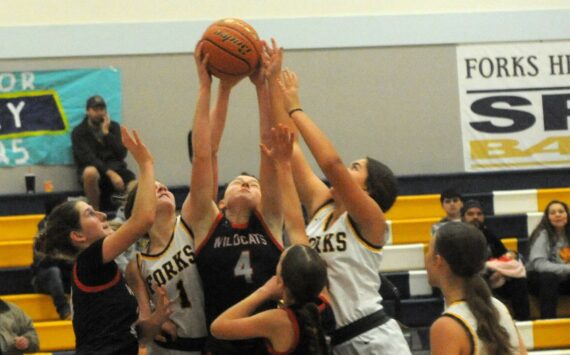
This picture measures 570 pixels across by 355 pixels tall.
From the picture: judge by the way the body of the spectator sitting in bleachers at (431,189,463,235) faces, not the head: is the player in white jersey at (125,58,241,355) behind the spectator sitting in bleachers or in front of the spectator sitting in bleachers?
in front

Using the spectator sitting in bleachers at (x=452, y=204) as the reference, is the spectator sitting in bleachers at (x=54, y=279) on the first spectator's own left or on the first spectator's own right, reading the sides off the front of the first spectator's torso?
on the first spectator's own right

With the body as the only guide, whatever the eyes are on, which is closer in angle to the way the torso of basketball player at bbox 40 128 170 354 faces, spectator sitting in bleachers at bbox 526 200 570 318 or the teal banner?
the spectator sitting in bleachers

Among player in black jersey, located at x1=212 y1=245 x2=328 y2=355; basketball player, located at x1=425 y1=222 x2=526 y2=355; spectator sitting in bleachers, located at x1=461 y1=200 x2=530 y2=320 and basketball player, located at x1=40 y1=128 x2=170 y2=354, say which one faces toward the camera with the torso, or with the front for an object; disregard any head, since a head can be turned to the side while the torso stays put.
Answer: the spectator sitting in bleachers

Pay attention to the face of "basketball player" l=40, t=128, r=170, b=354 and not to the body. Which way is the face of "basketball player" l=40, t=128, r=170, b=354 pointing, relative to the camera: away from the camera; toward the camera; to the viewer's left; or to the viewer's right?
to the viewer's right

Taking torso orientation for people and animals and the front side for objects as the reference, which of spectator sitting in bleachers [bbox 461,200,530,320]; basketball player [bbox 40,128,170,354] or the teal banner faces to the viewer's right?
the basketball player

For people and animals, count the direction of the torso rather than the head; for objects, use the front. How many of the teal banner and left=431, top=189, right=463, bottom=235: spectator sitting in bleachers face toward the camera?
2

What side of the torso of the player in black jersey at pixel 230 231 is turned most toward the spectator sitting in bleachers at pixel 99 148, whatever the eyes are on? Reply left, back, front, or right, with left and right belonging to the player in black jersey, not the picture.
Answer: back

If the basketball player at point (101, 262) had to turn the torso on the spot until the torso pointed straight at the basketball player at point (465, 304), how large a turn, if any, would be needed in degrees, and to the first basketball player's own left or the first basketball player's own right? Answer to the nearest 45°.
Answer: approximately 45° to the first basketball player's own right

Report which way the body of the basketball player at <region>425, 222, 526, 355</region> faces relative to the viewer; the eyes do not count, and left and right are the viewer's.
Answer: facing away from the viewer and to the left of the viewer

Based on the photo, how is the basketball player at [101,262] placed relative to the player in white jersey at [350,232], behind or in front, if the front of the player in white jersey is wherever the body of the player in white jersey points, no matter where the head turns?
in front
